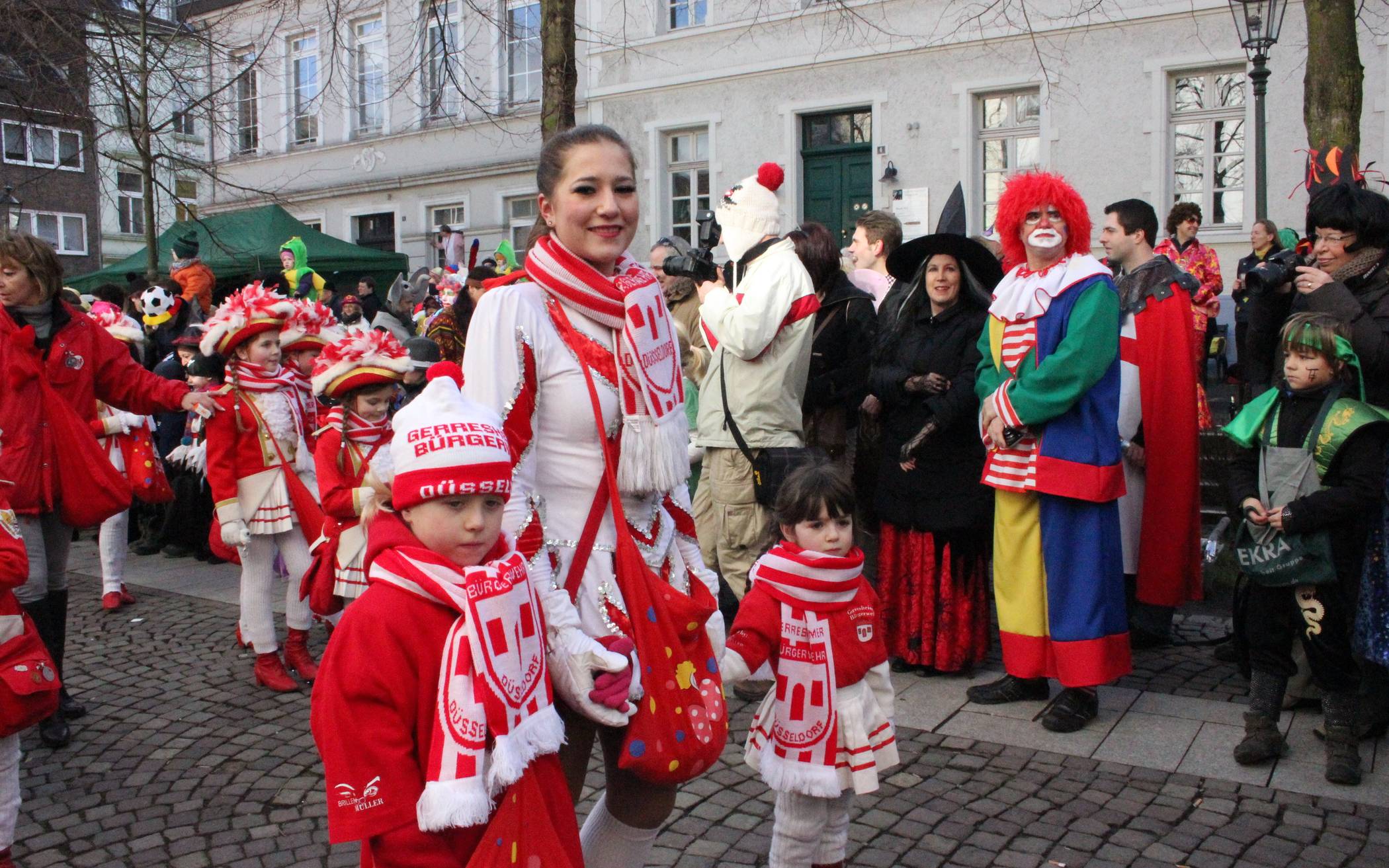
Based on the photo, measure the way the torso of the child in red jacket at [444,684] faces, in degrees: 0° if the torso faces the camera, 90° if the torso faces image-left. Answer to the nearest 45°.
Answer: approximately 315°

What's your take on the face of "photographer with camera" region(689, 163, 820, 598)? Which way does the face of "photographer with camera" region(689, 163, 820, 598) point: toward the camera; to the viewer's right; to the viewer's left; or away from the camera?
to the viewer's left

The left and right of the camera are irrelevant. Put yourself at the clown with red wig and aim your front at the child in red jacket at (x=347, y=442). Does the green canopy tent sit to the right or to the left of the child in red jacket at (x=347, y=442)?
right

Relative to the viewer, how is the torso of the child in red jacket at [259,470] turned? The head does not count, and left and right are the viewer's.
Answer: facing the viewer and to the right of the viewer

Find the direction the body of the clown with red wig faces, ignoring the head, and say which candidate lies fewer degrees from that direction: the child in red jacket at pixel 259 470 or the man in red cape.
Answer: the child in red jacket

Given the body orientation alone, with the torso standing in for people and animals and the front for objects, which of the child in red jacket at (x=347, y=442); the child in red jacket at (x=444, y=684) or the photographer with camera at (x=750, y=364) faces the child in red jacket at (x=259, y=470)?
the photographer with camera

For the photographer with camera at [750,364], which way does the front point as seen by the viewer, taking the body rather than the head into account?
to the viewer's left

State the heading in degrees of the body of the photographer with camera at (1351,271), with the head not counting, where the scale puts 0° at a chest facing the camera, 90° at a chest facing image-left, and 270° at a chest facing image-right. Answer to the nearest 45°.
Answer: approximately 45°

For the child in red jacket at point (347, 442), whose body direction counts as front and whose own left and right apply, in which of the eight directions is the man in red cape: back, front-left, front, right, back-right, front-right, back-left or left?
front-left

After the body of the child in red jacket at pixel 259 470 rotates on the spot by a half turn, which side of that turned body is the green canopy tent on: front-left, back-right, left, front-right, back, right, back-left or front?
front-right

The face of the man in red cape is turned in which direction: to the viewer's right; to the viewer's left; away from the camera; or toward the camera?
to the viewer's left

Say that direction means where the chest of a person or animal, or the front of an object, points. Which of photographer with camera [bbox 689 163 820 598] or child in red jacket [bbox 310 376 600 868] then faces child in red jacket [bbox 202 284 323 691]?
the photographer with camera
